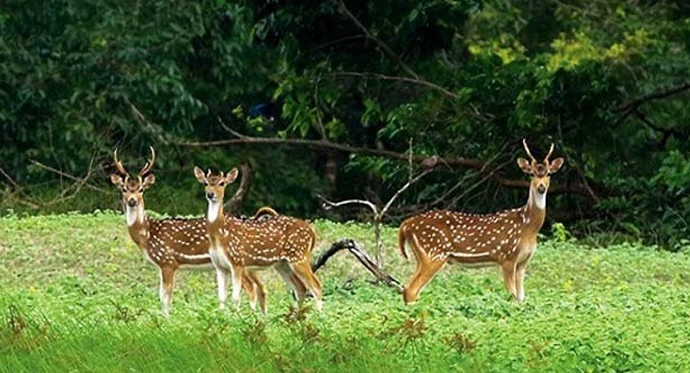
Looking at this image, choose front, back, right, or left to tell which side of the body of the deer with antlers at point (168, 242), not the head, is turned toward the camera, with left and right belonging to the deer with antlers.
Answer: left

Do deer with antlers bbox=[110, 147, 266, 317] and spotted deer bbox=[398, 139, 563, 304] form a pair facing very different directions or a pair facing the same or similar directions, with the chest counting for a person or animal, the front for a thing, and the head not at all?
very different directions

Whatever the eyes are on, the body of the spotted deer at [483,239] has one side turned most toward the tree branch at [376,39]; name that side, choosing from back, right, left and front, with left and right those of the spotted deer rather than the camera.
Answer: left

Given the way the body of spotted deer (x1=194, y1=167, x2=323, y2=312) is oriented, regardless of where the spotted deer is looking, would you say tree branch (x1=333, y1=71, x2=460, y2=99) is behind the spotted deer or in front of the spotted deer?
behind

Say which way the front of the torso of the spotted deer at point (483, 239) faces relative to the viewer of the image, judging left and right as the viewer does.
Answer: facing to the right of the viewer

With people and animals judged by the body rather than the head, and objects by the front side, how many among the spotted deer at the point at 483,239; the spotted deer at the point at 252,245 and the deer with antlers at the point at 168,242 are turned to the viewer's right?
1

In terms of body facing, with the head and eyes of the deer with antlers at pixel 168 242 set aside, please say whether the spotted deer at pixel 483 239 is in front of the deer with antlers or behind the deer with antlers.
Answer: behind

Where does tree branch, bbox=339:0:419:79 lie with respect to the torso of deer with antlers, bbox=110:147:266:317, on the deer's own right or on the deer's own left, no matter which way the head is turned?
on the deer's own right

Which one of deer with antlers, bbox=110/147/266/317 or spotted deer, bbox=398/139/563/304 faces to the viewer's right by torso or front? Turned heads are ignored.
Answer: the spotted deer

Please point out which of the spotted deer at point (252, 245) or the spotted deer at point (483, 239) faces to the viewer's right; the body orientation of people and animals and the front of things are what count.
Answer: the spotted deer at point (483, 239)
